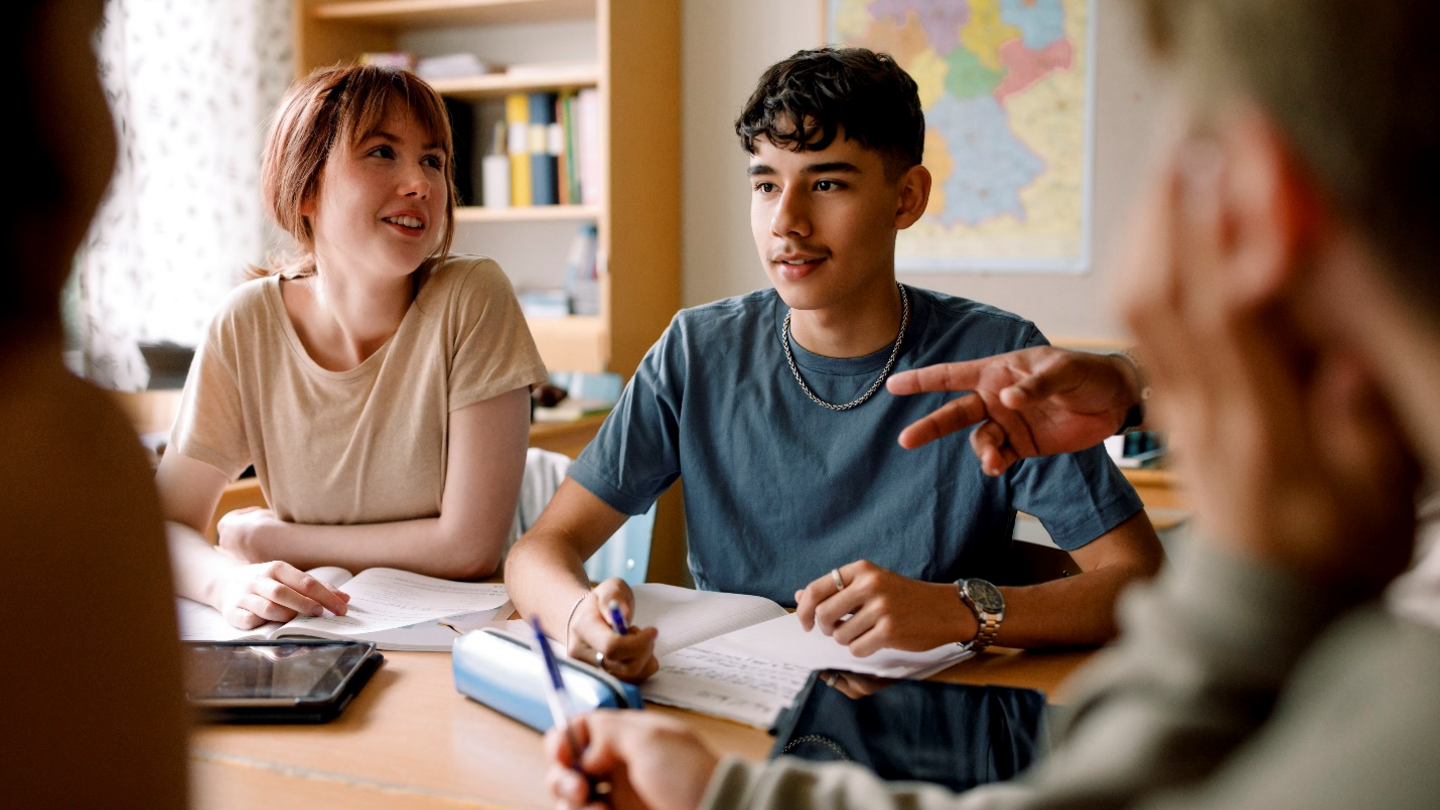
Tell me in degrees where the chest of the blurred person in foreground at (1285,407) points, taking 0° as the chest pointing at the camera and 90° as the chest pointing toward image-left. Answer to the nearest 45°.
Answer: approximately 135°

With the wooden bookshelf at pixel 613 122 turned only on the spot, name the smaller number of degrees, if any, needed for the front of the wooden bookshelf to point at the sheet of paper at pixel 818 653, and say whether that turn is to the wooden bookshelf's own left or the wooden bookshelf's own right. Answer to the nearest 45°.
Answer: approximately 45° to the wooden bookshelf's own left

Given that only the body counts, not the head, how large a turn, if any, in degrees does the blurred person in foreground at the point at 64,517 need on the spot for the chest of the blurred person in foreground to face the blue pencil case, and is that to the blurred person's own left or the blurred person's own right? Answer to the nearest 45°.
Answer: approximately 45° to the blurred person's own right

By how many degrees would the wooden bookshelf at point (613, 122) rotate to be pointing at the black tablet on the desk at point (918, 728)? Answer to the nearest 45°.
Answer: approximately 45° to its left

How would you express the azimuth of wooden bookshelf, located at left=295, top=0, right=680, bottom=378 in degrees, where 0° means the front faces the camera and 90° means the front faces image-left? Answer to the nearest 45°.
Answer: approximately 45°

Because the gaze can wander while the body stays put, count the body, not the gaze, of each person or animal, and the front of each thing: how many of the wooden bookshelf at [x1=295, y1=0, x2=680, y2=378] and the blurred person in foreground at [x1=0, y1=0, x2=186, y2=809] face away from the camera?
1

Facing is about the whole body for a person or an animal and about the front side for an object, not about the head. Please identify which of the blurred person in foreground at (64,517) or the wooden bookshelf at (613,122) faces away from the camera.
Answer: the blurred person in foreground

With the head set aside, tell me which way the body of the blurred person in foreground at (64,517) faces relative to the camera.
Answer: away from the camera

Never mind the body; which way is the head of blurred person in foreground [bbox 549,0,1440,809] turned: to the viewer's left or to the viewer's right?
to the viewer's left
